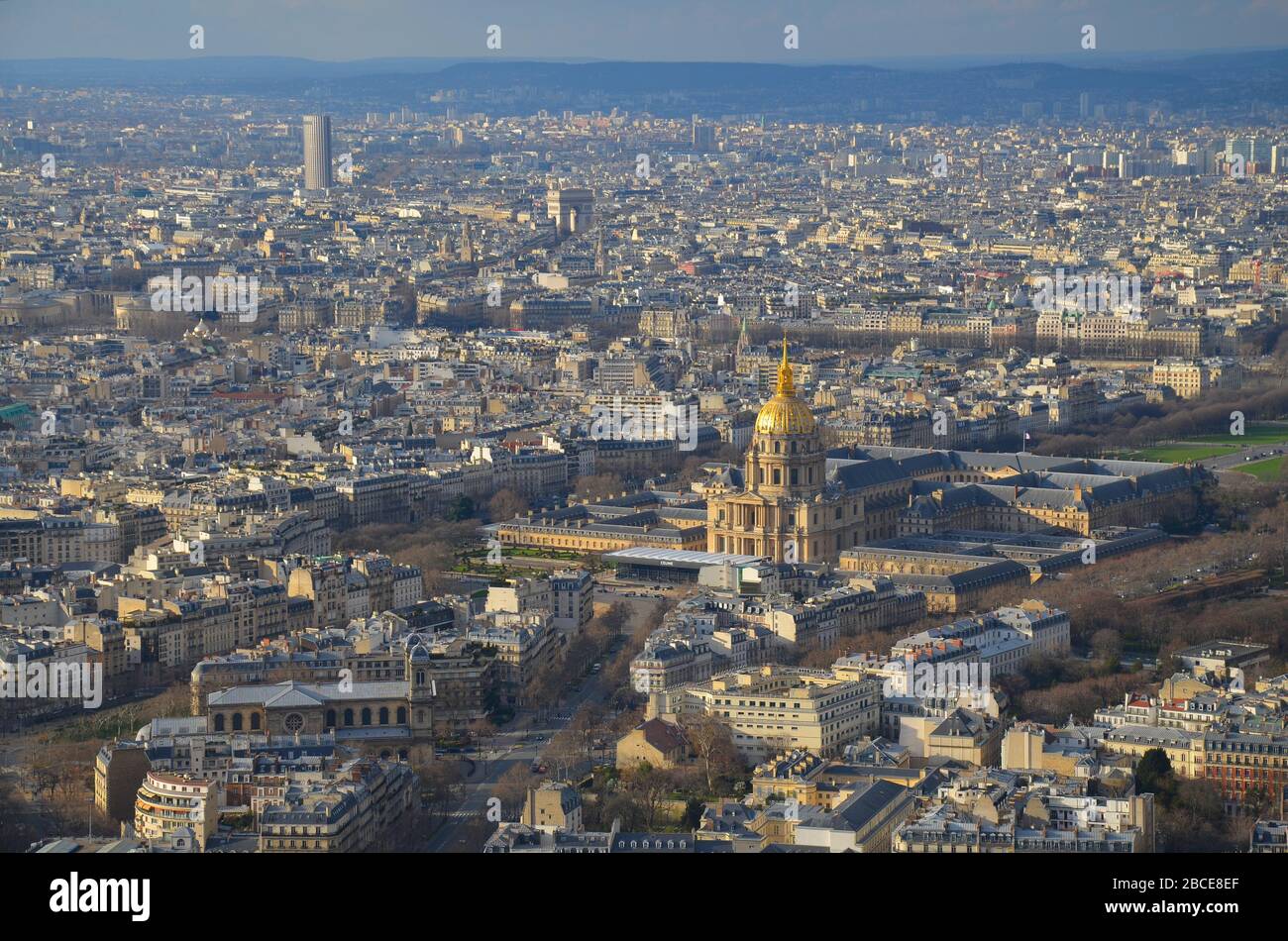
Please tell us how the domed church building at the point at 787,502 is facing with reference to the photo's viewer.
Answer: facing the viewer and to the left of the viewer
